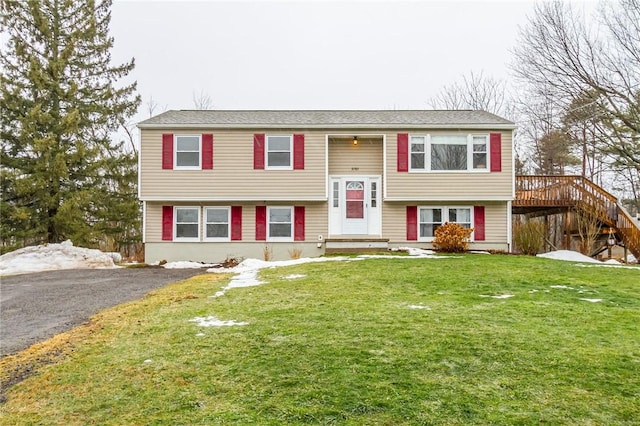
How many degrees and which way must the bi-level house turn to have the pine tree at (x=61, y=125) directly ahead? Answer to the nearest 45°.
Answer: approximately 90° to its right

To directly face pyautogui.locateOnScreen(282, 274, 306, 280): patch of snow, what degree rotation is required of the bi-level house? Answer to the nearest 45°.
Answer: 0° — it already faces it

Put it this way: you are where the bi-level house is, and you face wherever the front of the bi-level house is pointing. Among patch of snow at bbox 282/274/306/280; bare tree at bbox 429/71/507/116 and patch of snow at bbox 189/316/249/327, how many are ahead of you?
2

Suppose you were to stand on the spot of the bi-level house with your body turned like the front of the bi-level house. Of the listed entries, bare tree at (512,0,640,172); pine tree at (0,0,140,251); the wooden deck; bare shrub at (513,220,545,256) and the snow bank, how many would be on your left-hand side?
3

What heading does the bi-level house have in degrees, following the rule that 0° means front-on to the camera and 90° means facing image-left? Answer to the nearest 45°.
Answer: approximately 0°

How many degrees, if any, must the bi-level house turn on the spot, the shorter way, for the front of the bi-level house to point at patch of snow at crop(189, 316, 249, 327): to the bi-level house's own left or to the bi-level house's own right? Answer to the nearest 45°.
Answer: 0° — it already faces it

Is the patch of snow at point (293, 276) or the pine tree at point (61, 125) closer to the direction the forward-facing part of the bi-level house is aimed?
the patch of snow

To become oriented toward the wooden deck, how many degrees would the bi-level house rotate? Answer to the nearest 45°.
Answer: approximately 90° to its left

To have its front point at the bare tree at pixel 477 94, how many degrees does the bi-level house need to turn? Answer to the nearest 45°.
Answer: approximately 135° to its left
